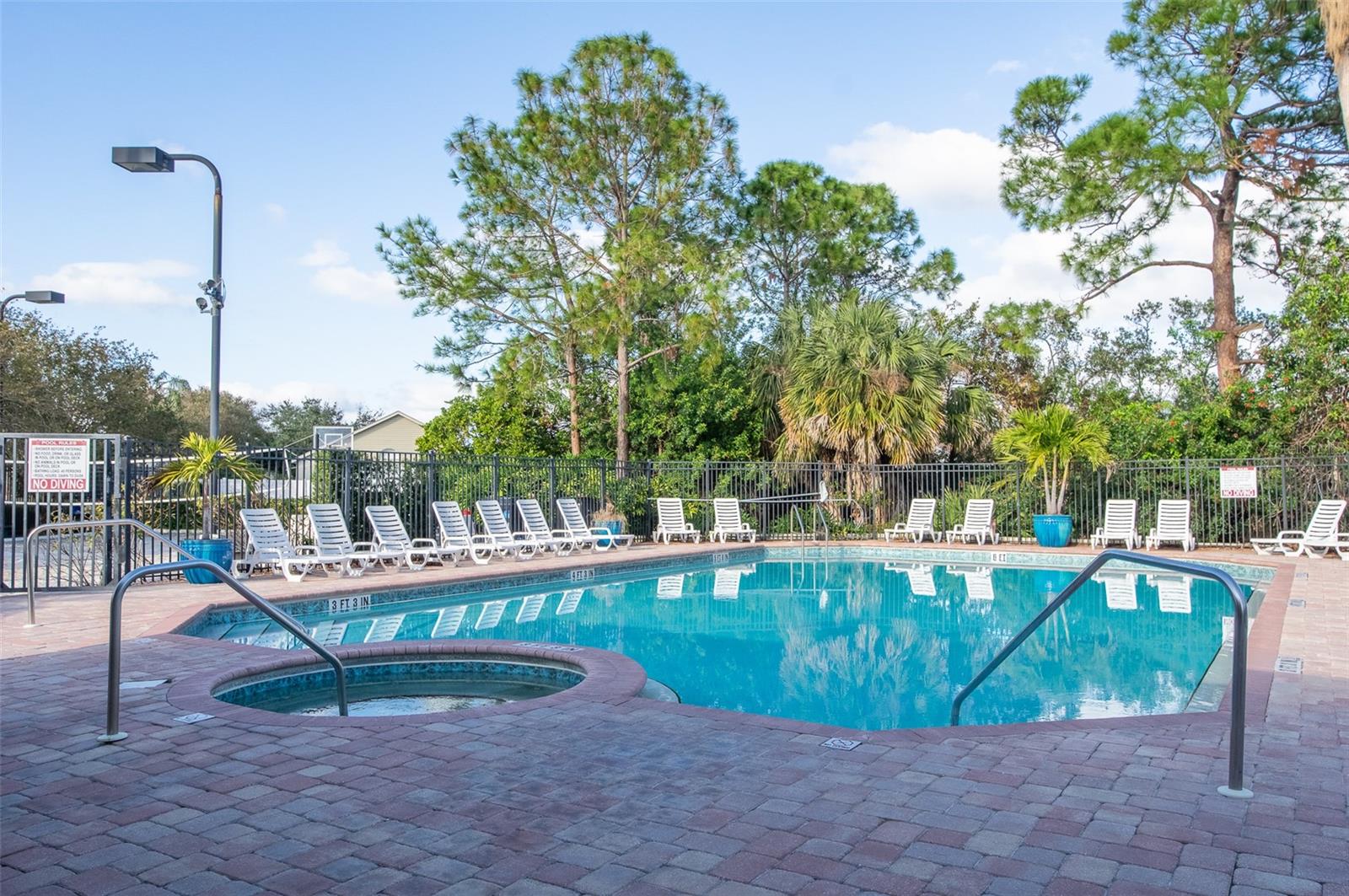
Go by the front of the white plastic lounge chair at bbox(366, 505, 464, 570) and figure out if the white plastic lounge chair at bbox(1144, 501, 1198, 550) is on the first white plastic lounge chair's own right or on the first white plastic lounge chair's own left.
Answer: on the first white plastic lounge chair's own left

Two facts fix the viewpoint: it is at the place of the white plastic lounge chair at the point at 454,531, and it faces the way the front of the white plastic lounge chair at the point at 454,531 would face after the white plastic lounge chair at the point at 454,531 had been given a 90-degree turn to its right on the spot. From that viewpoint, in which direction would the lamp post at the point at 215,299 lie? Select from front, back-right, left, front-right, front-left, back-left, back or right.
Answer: front

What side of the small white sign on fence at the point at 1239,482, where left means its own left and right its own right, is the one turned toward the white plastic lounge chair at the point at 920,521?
right

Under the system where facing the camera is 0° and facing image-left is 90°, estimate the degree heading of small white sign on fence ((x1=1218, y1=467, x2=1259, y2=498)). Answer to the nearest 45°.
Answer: approximately 0°

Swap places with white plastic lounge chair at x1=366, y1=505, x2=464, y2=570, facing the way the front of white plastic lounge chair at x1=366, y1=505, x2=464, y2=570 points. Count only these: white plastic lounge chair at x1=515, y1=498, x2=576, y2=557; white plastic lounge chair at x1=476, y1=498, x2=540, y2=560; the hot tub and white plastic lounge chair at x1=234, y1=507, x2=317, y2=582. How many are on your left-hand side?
2

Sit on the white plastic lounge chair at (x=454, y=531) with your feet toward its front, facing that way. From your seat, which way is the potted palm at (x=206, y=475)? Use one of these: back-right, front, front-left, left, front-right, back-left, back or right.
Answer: right

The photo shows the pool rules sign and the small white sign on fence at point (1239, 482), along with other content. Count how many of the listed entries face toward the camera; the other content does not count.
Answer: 2

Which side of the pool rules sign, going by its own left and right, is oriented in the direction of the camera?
front

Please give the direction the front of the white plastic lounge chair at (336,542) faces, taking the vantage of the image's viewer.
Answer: facing the viewer and to the right of the viewer
